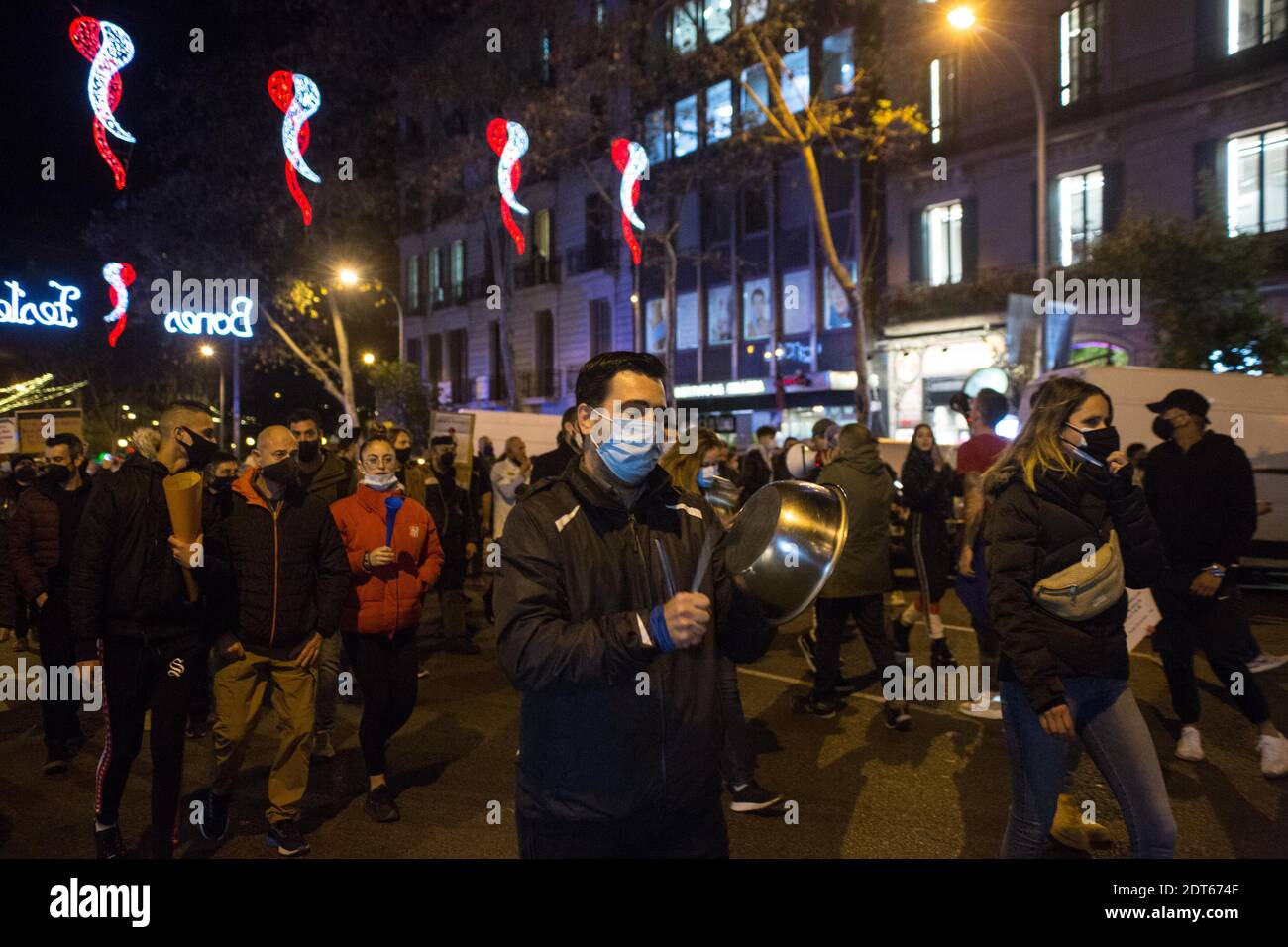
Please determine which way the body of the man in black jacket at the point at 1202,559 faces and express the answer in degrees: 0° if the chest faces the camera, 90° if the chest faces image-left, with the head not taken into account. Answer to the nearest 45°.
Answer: approximately 45°

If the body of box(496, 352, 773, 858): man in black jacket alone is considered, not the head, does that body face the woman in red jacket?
no

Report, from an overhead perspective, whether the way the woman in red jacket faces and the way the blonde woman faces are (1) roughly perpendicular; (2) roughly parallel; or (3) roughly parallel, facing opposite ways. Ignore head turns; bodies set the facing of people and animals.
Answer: roughly parallel

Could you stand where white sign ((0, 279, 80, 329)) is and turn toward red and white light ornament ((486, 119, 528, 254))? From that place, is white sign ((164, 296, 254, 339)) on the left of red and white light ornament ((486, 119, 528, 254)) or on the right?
left

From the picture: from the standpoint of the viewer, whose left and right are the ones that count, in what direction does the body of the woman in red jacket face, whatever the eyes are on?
facing the viewer

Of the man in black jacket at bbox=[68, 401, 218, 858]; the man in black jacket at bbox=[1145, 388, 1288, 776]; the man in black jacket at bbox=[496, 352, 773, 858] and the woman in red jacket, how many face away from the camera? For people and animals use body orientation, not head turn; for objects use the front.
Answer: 0

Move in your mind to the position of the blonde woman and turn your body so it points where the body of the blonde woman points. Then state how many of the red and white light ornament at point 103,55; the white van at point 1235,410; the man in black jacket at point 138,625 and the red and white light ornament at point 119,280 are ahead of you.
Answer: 0

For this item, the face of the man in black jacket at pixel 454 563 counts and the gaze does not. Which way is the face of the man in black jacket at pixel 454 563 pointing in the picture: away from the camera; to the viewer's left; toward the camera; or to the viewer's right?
toward the camera

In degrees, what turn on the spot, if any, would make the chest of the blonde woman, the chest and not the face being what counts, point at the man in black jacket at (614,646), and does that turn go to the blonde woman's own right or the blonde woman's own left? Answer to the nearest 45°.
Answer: approximately 90° to the blonde woman's own right

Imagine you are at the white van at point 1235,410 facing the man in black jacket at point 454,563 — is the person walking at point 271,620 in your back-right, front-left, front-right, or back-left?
front-left

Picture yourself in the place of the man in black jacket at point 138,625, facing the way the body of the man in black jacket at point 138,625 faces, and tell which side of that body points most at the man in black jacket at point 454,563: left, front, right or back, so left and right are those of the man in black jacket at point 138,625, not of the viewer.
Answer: left
